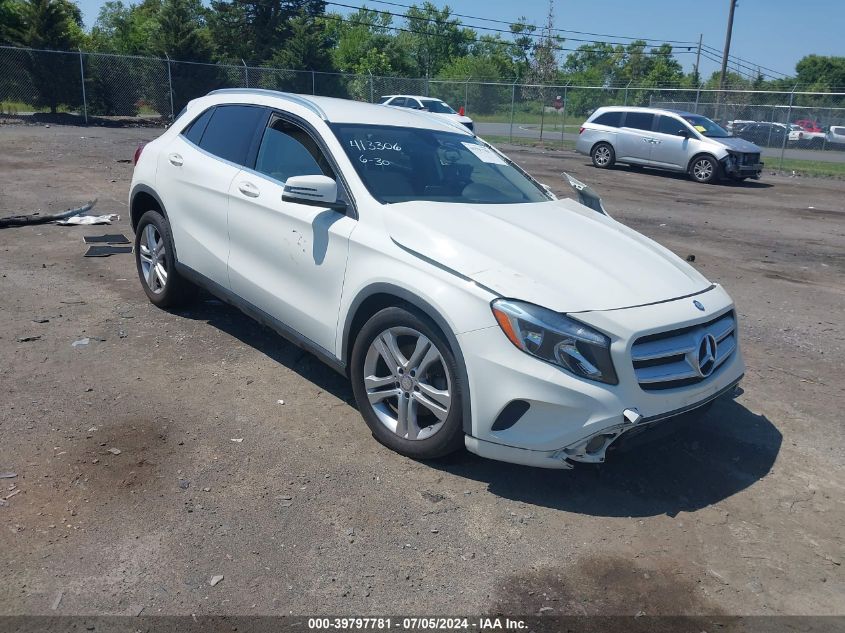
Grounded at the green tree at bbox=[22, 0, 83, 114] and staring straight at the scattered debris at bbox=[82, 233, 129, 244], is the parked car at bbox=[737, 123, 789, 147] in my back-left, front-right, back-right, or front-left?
front-left

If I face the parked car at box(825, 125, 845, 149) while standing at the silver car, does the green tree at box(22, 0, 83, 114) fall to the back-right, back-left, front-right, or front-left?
back-left

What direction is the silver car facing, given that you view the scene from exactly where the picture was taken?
facing the viewer and to the right of the viewer

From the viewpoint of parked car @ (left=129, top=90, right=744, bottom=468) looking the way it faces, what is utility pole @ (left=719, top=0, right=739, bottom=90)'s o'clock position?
The utility pole is roughly at 8 o'clock from the parked car.

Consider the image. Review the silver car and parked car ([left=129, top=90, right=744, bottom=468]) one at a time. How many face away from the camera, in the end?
0

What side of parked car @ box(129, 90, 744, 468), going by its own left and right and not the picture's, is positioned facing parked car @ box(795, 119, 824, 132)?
left

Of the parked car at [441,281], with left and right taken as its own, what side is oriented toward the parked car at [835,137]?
left

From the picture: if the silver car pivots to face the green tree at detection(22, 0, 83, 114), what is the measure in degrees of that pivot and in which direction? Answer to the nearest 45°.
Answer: approximately 135° to its right

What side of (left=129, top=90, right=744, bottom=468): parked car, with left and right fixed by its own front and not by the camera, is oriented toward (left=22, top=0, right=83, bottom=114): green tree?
back

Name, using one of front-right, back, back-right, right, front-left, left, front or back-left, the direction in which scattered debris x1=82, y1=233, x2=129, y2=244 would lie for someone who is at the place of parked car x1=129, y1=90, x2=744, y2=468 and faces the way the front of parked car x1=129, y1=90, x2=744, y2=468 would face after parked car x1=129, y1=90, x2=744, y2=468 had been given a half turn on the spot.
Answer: front

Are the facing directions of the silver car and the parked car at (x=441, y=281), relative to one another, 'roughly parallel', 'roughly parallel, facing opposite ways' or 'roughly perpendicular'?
roughly parallel

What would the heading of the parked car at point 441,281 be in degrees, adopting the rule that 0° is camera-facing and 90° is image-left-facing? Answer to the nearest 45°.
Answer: approximately 315°
